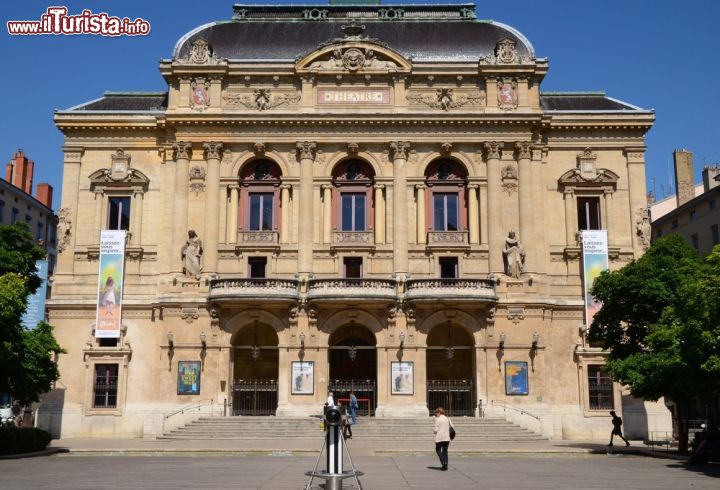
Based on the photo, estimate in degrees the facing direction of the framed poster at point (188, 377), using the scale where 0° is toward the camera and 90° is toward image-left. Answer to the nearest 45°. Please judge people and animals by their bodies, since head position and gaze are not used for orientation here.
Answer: approximately 0°

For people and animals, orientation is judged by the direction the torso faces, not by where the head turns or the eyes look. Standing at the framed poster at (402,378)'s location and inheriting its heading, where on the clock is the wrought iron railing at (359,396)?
The wrought iron railing is roughly at 4 o'clock from the framed poster.

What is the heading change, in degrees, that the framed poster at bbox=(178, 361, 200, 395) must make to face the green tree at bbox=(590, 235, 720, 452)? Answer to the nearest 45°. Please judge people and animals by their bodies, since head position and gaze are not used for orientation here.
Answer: approximately 45° to its left

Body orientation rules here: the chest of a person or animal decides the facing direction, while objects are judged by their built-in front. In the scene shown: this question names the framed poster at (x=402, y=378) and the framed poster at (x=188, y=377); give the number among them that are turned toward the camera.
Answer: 2

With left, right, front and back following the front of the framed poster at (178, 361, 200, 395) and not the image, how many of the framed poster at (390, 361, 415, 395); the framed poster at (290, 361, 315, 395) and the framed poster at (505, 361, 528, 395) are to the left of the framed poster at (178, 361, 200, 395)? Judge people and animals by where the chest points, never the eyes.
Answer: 3

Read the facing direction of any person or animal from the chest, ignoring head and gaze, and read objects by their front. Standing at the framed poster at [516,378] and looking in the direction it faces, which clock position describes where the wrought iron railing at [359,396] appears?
The wrought iron railing is roughly at 3 o'clock from the framed poster.

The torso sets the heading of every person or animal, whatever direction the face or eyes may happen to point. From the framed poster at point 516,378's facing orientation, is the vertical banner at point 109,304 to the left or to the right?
on its right

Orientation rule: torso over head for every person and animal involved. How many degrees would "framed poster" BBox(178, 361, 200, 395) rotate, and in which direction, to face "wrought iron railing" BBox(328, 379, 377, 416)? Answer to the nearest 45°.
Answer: approximately 90° to its left

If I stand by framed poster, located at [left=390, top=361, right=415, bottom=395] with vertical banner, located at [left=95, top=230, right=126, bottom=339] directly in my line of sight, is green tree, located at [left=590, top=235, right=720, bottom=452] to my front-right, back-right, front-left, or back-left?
back-left

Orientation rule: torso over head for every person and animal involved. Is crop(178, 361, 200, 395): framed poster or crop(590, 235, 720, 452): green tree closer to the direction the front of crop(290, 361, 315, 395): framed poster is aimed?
the green tree

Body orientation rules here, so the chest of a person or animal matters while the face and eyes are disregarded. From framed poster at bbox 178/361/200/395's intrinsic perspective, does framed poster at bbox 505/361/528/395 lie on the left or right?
on its left

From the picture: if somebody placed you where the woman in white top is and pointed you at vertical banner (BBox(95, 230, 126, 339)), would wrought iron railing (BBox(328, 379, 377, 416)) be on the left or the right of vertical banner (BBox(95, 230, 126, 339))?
right
